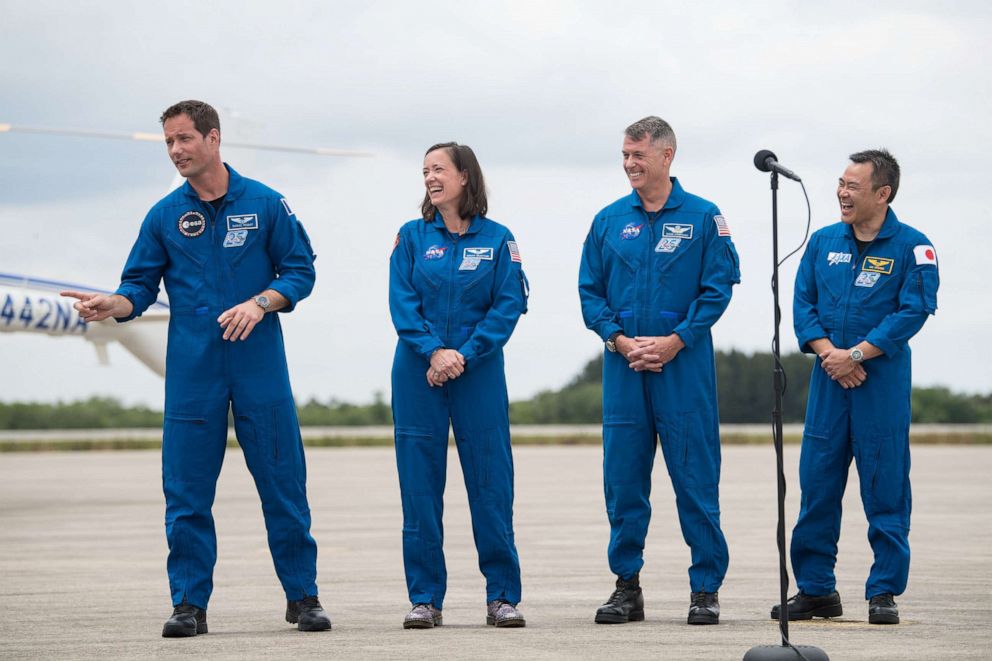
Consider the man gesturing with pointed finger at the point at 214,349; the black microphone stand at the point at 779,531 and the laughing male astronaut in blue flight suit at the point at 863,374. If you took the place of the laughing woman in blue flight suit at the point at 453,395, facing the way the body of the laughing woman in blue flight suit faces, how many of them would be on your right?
1

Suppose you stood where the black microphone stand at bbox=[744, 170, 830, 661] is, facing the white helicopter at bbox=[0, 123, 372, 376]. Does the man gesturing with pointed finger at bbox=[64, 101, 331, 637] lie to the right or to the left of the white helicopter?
left

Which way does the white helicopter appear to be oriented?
to the viewer's left

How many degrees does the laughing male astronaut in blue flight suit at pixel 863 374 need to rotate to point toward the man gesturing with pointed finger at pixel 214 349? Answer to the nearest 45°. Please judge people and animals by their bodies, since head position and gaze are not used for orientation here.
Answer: approximately 45° to their right

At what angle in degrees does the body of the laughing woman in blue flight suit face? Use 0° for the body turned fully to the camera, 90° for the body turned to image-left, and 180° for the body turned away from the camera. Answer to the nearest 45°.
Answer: approximately 0°

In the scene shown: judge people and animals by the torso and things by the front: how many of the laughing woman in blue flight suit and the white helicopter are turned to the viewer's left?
1

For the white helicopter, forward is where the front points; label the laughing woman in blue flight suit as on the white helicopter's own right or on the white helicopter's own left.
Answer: on the white helicopter's own left
